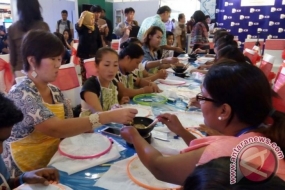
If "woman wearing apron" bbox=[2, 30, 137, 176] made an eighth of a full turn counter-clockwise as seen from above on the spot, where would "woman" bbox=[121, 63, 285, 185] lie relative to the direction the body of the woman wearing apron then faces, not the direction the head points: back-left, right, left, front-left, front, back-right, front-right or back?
front-right

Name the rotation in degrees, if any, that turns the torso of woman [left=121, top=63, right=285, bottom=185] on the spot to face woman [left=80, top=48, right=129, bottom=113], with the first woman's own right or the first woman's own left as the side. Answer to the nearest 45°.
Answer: approximately 45° to the first woman's own right

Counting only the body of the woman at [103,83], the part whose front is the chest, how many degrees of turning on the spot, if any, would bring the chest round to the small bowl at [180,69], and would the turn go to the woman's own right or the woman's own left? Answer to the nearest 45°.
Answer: approximately 90° to the woman's own left

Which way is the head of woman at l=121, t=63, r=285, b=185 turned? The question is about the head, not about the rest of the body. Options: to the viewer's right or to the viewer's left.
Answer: to the viewer's left

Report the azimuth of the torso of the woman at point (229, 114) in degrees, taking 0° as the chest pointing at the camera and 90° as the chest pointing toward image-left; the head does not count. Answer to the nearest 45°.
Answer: approximately 90°

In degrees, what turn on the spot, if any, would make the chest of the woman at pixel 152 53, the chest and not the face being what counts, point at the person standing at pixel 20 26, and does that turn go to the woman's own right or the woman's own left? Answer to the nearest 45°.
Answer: approximately 135° to the woman's own right

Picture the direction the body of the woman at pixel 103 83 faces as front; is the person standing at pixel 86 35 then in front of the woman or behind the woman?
behind

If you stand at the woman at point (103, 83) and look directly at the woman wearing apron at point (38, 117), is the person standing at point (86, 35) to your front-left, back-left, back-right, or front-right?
back-right
